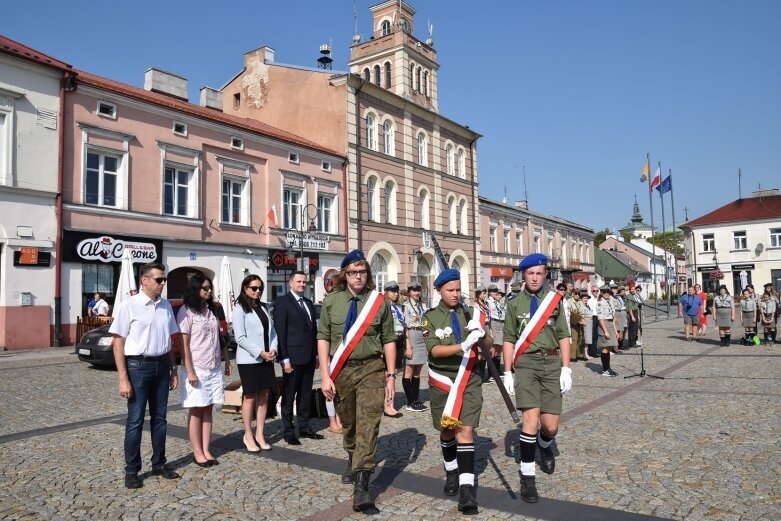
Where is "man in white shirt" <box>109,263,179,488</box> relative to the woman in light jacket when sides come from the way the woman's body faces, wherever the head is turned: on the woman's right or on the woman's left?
on the woman's right

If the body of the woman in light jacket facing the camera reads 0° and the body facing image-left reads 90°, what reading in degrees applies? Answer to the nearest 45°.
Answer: approximately 315°

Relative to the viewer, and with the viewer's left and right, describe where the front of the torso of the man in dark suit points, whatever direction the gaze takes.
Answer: facing the viewer and to the right of the viewer

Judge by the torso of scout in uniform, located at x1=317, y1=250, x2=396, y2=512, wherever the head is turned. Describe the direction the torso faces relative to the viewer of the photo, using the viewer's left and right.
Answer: facing the viewer

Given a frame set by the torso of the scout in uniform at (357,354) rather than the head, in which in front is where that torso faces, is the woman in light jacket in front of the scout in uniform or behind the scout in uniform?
behind

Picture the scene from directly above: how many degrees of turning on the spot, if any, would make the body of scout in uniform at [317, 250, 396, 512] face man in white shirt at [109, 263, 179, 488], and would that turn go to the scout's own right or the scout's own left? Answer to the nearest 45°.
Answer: approximately 90° to the scout's own right

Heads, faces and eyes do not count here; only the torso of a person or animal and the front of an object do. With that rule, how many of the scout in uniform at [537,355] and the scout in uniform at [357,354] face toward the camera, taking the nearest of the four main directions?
2

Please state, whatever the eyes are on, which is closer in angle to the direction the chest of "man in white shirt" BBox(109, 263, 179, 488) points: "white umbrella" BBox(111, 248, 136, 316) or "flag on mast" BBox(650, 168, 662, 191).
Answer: the flag on mast

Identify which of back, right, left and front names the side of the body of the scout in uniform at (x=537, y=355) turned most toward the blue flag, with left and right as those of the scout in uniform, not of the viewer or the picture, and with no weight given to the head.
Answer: back

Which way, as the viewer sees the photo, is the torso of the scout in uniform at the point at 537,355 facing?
toward the camera

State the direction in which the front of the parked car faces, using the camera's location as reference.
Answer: facing the viewer and to the left of the viewer

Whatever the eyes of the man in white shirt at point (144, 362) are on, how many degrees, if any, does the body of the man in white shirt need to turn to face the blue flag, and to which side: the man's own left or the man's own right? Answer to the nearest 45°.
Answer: approximately 90° to the man's own left

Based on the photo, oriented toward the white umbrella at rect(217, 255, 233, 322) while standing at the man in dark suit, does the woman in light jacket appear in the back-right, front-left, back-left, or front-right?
back-left
